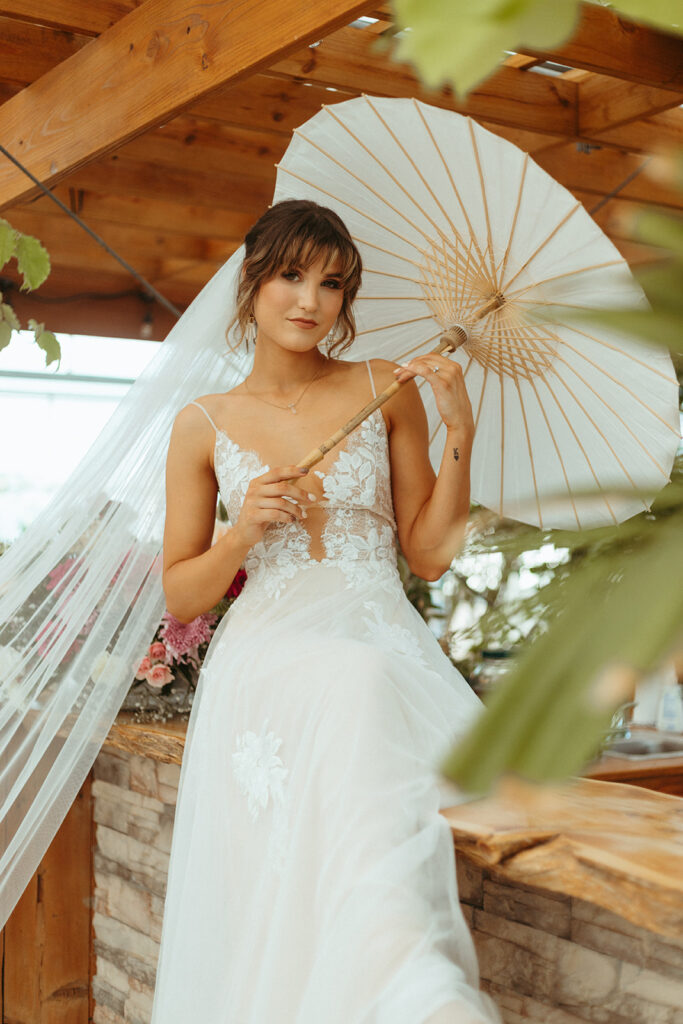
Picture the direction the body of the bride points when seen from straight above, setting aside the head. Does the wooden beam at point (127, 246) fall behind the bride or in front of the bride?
behind

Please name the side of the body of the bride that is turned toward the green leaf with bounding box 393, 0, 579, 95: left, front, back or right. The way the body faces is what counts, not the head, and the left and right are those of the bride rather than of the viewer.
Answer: front

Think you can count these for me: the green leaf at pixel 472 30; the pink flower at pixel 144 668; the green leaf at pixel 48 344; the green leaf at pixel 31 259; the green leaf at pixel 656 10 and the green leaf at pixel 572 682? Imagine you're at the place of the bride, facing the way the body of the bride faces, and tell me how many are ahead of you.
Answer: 3

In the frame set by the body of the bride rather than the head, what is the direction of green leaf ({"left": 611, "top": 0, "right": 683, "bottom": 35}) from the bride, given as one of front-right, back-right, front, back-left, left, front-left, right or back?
front

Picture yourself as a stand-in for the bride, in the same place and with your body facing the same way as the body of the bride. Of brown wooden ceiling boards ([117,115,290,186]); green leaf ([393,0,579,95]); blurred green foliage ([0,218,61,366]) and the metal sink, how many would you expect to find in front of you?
1

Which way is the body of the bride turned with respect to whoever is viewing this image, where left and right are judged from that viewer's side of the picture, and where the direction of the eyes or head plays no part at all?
facing the viewer

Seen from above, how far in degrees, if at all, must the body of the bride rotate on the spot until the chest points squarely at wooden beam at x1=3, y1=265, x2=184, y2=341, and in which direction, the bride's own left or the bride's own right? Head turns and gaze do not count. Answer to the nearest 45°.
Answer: approximately 180°

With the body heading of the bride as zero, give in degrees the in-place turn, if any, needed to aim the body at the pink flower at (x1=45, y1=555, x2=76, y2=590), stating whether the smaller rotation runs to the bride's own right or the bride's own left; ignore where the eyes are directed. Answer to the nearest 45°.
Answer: approximately 135° to the bride's own right

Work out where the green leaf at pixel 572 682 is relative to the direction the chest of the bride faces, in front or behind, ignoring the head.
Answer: in front

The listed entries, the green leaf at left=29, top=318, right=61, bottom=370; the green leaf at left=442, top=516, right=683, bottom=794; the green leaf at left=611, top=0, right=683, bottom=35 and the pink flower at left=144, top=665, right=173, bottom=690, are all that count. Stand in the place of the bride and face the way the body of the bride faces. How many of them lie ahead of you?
2

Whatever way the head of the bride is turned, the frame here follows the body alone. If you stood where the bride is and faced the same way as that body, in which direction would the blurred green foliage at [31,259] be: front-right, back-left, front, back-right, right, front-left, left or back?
back-right

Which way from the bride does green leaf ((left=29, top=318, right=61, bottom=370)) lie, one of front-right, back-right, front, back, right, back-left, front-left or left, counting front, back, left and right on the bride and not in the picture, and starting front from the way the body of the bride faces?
back-right
